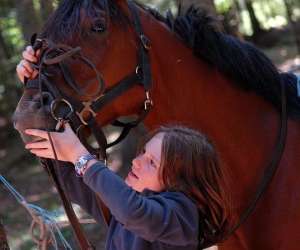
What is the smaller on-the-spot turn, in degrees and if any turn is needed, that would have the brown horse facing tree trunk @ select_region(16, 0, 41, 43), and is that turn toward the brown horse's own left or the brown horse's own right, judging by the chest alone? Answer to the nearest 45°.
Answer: approximately 45° to the brown horse's own right

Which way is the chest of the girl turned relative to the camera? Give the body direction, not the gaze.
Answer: to the viewer's left

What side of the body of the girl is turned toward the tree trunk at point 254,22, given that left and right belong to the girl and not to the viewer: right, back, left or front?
right

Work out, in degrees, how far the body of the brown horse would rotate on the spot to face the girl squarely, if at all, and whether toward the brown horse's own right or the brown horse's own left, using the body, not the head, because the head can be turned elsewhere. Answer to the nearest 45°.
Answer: approximately 45° to the brown horse's own left

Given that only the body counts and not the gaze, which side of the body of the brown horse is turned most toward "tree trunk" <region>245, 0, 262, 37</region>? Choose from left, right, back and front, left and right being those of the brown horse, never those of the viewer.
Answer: right

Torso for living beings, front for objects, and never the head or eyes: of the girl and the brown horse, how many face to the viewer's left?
2

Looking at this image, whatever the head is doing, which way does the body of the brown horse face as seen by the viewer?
to the viewer's left

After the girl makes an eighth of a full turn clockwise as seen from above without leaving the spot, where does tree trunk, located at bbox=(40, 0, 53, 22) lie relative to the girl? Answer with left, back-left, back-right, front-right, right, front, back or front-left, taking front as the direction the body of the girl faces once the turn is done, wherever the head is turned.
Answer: front-right

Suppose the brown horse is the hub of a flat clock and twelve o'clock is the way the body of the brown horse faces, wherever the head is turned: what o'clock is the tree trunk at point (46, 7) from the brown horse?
The tree trunk is roughly at 2 o'clock from the brown horse.
